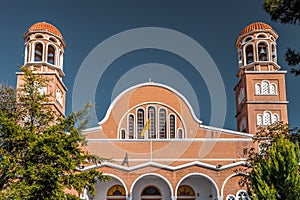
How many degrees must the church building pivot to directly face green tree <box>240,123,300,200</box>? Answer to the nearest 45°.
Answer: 0° — it already faces it

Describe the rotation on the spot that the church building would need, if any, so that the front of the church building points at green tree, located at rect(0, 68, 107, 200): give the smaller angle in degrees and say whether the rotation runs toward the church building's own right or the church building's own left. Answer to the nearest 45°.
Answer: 0° — it already faces it

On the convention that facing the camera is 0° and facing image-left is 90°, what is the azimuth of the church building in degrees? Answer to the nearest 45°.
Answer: approximately 0°
